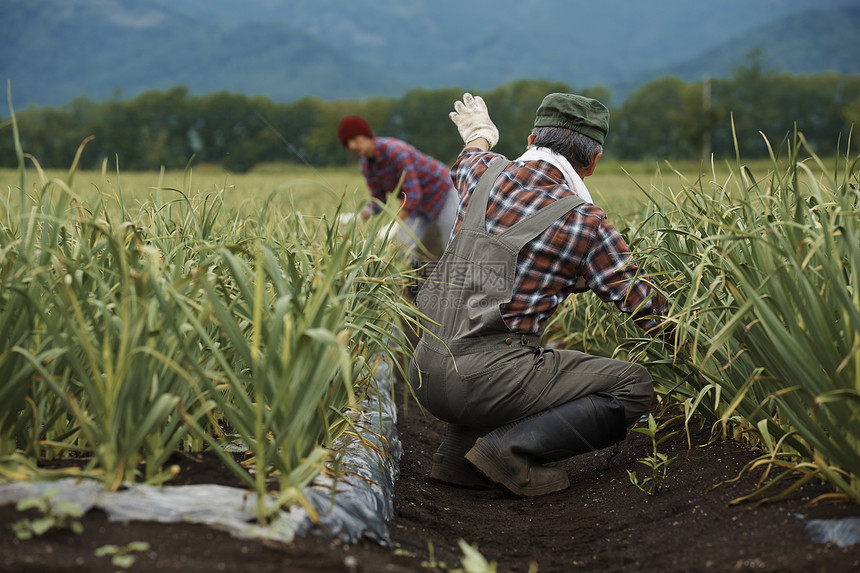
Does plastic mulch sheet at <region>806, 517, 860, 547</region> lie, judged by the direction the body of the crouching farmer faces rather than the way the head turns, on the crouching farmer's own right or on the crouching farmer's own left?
on the crouching farmer's own right

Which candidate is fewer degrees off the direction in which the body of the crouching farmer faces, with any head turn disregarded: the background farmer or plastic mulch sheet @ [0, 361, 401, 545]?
the background farmer

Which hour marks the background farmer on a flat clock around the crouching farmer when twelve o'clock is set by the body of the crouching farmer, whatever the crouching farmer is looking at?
The background farmer is roughly at 10 o'clock from the crouching farmer.

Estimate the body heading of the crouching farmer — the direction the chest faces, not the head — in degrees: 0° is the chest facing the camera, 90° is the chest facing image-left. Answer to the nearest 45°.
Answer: approximately 225°

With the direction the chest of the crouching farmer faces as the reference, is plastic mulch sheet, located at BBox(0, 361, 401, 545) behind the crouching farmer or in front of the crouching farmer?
behind

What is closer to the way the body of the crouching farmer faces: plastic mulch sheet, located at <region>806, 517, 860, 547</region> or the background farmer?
the background farmer
